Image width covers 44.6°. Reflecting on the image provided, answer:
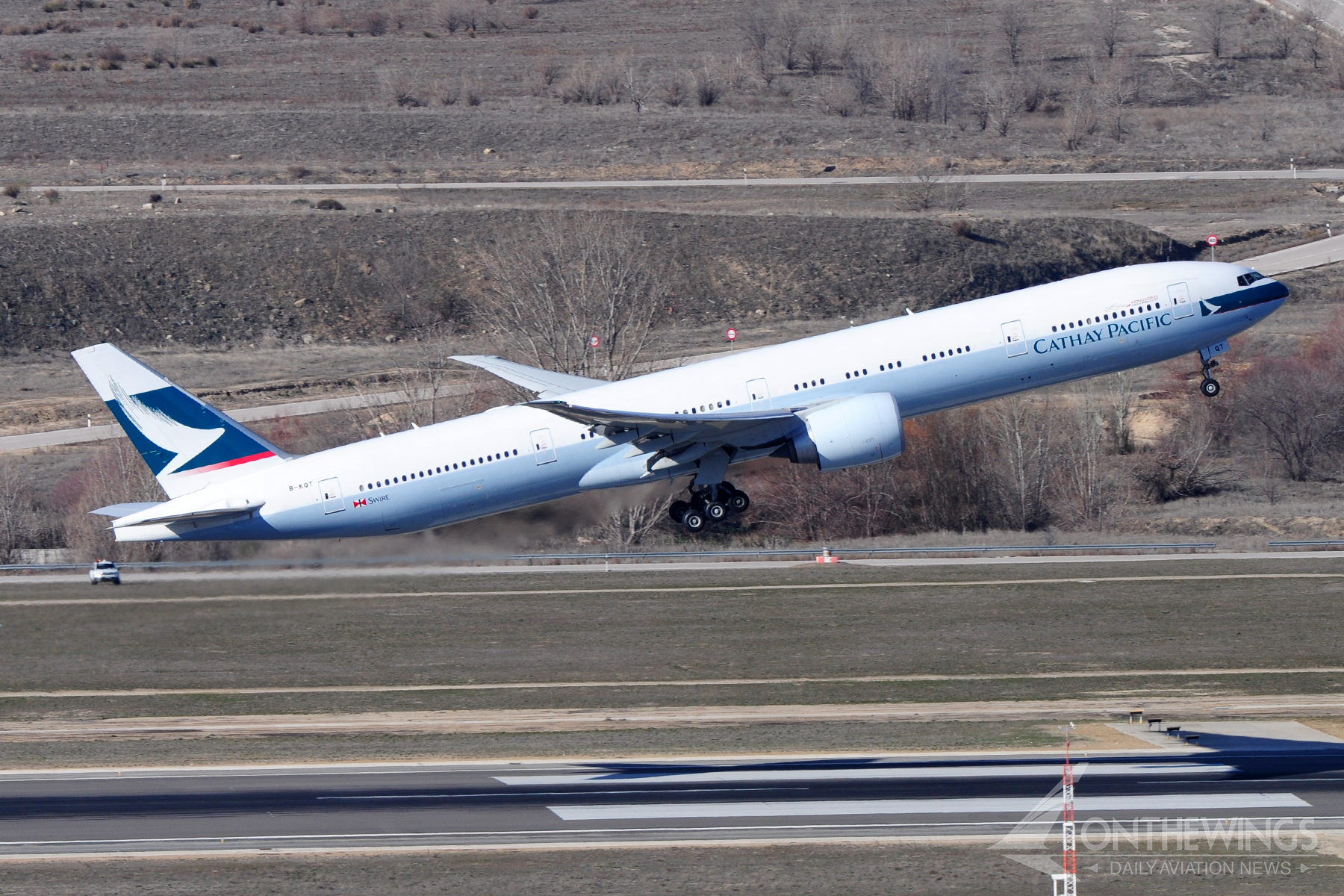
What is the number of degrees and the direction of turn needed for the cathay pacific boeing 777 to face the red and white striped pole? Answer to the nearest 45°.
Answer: approximately 90° to its right

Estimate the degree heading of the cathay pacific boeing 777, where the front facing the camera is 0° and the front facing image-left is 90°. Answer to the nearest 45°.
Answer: approximately 270°
